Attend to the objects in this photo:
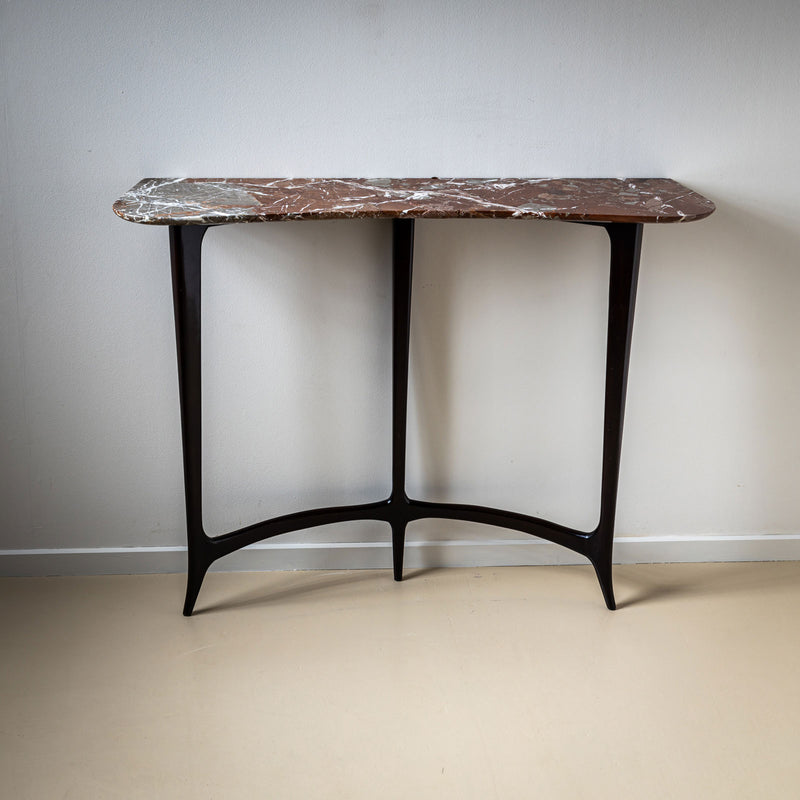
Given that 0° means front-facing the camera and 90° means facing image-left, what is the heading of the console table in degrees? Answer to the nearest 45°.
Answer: approximately 0°
